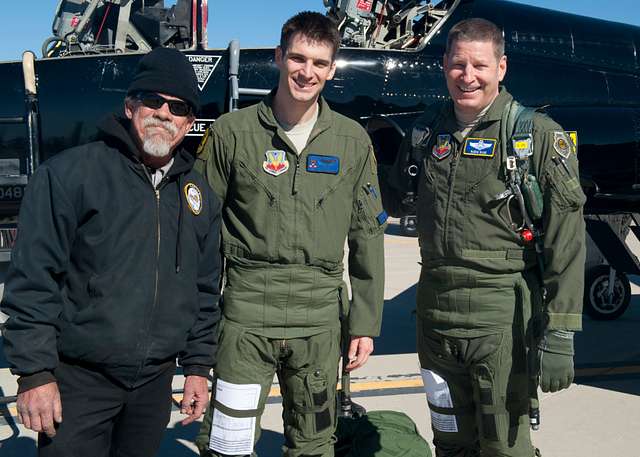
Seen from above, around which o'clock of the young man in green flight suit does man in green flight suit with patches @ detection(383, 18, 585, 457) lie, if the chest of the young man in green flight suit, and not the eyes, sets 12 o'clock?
The man in green flight suit with patches is roughly at 9 o'clock from the young man in green flight suit.

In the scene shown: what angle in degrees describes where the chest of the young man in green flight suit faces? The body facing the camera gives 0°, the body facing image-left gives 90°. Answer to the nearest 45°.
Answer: approximately 0°

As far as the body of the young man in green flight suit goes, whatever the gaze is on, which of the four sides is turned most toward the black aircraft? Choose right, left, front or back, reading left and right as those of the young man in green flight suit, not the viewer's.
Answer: back

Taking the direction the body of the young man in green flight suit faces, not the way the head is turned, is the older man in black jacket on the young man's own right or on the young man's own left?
on the young man's own right
